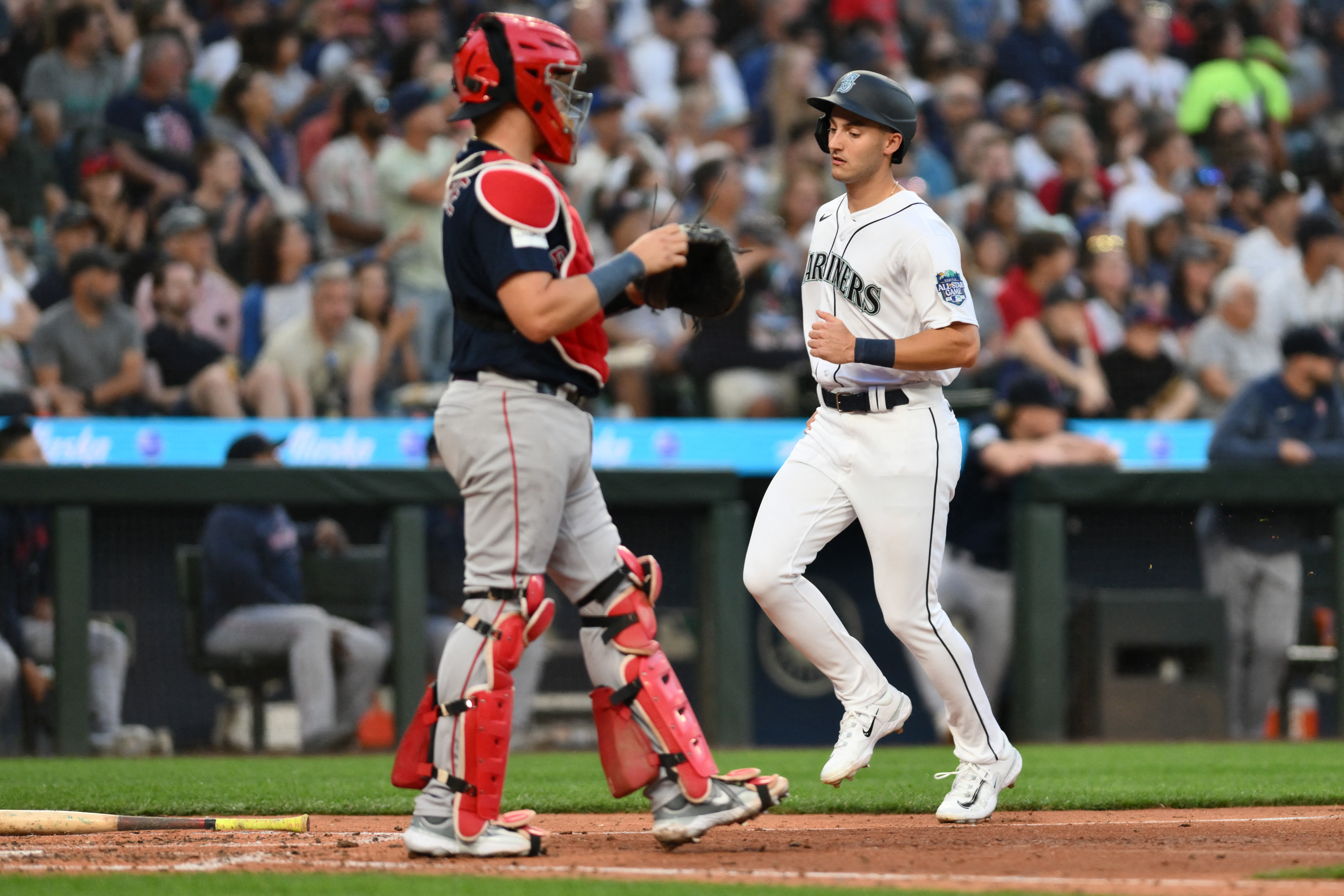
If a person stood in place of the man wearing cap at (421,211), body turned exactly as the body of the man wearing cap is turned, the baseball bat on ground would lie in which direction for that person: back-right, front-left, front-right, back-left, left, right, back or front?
front-right

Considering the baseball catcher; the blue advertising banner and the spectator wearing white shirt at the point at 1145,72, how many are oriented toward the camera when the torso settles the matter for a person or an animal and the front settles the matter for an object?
2

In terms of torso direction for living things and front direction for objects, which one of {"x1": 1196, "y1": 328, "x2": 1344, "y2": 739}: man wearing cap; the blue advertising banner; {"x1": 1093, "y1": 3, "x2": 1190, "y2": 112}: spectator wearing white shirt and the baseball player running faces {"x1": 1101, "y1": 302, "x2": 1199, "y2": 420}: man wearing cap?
the spectator wearing white shirt

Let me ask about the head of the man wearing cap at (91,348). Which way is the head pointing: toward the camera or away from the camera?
toward the camera

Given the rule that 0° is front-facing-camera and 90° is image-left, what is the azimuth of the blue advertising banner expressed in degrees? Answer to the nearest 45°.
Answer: approximately 0°

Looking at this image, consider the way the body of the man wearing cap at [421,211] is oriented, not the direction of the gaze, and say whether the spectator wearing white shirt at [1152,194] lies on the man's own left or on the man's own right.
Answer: on the man's own left

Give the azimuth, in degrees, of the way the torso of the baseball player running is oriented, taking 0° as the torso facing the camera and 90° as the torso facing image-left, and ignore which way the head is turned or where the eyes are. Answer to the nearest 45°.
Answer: approximately 45°

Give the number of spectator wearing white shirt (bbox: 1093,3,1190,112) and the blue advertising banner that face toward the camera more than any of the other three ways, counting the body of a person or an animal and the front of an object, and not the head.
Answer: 2

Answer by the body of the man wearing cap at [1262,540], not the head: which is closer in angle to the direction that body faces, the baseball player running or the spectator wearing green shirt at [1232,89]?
the baseball player running

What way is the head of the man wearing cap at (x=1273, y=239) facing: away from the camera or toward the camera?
toward the camera

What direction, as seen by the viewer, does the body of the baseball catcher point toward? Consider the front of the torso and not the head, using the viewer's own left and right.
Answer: facing to the right of the viewer

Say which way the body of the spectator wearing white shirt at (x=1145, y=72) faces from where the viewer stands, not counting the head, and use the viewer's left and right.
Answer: facing the viewer

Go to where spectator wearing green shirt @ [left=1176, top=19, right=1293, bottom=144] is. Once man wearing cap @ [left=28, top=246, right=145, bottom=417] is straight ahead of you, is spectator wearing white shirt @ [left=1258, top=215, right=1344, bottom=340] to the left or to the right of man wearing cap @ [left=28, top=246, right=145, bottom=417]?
left

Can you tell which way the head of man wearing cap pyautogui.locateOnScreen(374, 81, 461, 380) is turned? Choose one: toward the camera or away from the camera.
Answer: toward the camera
